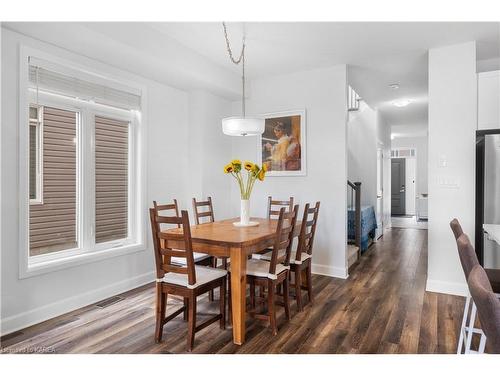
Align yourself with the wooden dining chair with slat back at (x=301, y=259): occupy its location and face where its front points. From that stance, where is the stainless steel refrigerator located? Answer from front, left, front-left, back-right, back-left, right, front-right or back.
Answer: back-right

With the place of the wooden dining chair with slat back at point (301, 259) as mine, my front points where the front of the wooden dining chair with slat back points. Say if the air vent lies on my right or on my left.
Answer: on my left

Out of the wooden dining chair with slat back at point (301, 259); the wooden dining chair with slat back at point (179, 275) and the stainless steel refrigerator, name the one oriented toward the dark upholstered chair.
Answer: the stainless steel refrigerator

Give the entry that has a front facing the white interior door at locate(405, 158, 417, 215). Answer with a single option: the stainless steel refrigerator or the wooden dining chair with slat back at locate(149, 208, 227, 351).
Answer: the wooden dining chair with slat back

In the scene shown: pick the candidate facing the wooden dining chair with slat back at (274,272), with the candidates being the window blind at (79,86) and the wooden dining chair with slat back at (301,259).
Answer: the window blind

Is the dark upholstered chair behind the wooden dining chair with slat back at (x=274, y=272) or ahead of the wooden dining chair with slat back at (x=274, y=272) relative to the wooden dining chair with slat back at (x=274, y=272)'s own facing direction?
behind

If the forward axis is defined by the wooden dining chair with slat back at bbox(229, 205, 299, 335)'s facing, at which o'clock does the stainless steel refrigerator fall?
The stainless steel refrigerator is roughly at 4 o'clock from the wooden dining chair with slat back.

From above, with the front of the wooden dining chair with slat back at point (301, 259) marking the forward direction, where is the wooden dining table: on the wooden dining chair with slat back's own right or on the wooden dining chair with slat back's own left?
on the wooden dining chair with slat back's own left
